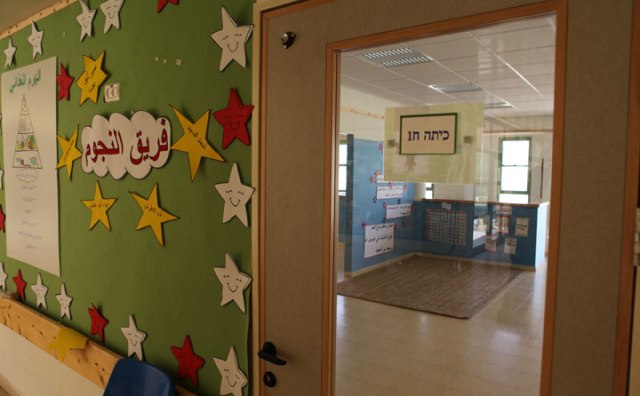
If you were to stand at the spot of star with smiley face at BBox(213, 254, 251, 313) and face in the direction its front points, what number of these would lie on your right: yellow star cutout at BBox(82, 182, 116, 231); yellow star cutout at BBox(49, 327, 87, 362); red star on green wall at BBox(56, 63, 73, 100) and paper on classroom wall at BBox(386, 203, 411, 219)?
3

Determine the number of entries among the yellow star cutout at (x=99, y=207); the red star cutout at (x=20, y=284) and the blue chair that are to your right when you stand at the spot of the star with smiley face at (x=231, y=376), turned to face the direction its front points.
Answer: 3

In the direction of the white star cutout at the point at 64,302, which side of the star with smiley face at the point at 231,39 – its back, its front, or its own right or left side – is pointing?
right

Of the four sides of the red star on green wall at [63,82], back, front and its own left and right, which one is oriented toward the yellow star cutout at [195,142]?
left

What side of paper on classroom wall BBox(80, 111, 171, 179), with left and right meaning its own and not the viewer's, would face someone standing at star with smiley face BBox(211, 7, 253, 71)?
left

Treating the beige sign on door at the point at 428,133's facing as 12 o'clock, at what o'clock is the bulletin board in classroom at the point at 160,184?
The bulletin board in classroom is roughly at 2 o'clock from the beige sign on door.
